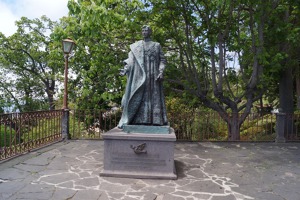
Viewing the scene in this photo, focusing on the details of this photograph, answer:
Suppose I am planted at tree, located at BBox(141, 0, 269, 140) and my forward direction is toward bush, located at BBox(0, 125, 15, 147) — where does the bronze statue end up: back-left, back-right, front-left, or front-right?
front-left

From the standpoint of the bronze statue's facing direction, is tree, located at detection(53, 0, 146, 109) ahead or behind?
behind

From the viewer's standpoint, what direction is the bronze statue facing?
toward the camera

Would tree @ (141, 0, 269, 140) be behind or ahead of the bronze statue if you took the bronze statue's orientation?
behind

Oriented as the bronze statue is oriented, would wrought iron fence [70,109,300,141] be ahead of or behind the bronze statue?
behind

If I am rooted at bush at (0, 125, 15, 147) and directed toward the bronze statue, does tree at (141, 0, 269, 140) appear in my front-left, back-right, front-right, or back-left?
front-left

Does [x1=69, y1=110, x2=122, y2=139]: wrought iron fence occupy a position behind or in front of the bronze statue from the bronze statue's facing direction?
behind
